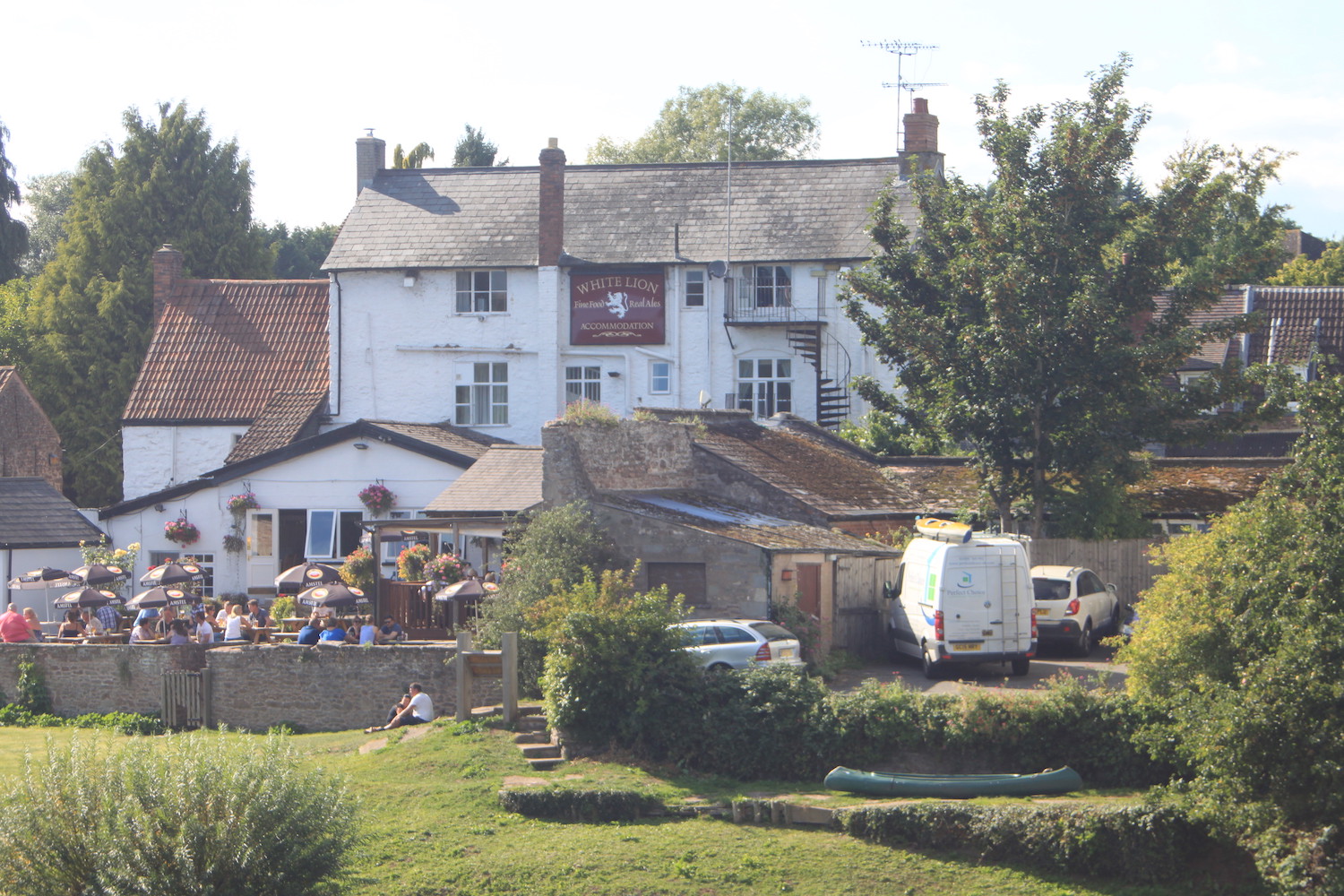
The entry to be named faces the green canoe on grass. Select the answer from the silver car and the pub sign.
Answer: the pub sign

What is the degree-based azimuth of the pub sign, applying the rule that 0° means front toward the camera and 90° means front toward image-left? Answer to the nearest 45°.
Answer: approximately 0°

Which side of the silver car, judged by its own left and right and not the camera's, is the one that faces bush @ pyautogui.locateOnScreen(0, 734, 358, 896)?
left

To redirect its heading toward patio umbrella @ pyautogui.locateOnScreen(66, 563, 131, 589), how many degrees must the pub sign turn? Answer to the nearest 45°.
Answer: approximately 45° to its right

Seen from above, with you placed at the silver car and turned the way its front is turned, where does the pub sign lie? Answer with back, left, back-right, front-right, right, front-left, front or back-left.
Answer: front-right

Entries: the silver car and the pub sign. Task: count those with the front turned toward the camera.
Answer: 1

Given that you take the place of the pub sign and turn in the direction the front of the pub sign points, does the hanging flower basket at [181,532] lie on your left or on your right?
on your right

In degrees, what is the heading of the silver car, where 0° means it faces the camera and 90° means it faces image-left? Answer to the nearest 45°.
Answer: approximately 135°

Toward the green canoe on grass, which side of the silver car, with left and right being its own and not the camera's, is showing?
back
